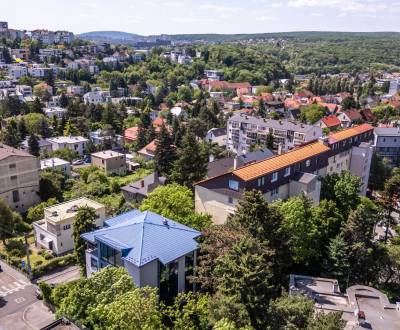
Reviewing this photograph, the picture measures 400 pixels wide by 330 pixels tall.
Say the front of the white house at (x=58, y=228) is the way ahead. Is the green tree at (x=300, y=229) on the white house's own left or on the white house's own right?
on the white house's own left

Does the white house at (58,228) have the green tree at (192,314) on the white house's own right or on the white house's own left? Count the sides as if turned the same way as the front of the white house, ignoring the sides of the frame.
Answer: on the white house's own left
